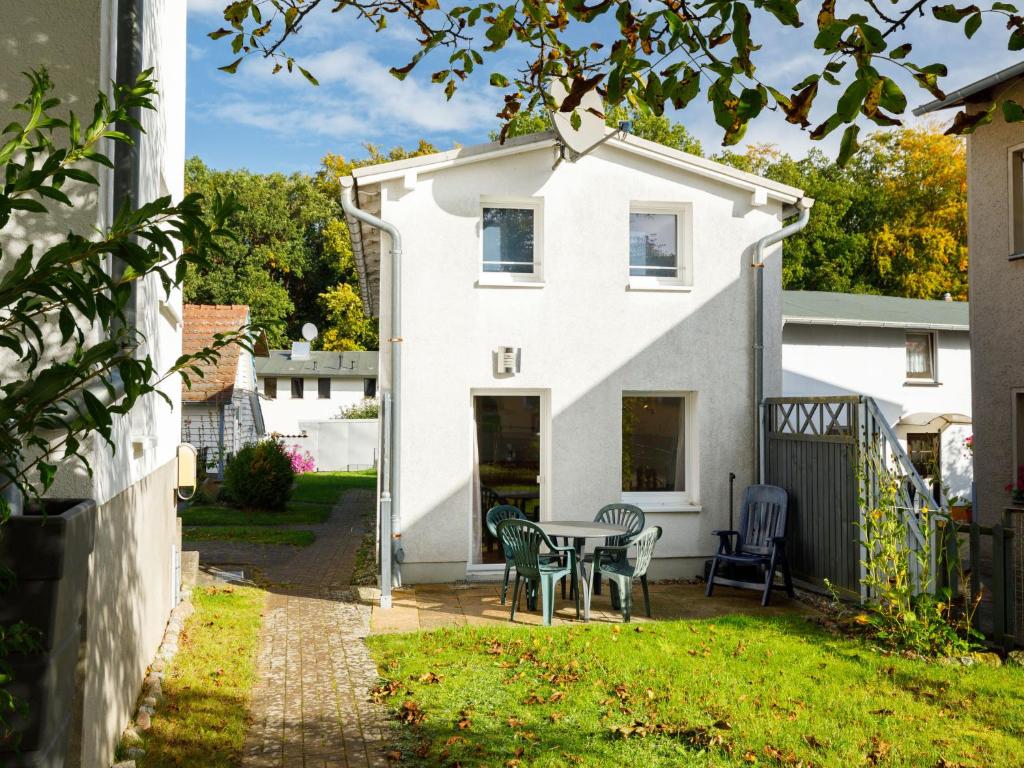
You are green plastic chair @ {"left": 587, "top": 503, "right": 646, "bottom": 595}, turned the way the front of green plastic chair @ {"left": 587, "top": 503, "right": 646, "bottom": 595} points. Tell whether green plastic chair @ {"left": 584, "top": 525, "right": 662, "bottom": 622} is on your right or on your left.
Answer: on your left

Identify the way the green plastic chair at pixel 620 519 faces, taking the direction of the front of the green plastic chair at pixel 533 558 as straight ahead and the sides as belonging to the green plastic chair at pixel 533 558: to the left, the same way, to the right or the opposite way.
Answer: the opposite way

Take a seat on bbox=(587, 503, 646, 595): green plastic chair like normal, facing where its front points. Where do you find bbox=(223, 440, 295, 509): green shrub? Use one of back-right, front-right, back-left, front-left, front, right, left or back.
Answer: right

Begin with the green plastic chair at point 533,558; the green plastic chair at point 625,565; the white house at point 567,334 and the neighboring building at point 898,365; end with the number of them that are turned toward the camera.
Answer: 2

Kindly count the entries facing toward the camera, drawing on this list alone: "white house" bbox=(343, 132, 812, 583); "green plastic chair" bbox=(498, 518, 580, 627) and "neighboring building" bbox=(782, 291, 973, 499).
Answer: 2

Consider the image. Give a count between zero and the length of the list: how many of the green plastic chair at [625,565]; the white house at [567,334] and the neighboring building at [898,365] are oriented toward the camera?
2

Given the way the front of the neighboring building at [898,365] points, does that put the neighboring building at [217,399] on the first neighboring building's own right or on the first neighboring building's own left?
on the first neighboring building's own right

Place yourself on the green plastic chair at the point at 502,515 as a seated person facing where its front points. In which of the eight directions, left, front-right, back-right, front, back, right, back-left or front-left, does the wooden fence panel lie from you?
front-left

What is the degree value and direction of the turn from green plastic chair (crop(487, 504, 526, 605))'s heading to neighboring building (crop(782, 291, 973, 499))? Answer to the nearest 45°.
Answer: approximately 90° to its left

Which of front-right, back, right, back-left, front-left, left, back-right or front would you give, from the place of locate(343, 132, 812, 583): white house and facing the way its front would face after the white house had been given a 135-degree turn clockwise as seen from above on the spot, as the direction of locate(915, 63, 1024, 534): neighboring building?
back-right

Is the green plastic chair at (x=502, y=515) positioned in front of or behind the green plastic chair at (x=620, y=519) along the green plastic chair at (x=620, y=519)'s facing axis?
in front

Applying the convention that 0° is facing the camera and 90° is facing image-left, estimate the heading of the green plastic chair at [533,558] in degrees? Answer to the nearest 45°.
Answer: approximately 225°

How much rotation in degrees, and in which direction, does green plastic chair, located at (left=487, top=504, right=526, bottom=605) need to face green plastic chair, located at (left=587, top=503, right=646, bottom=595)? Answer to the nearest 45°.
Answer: approximately 45° to its left

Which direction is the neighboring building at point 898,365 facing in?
toward the camera
